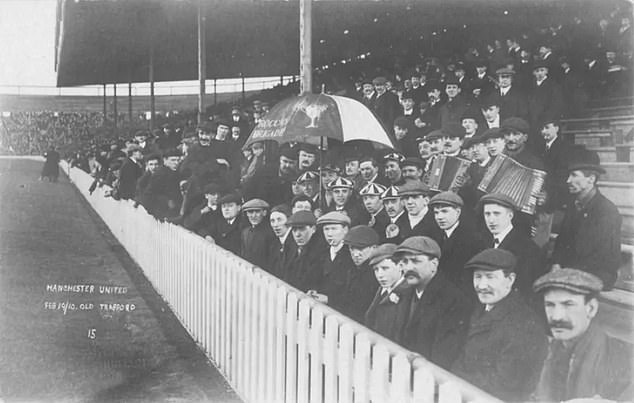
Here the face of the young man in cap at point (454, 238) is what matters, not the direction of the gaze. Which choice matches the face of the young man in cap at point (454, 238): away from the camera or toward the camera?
toward the camera

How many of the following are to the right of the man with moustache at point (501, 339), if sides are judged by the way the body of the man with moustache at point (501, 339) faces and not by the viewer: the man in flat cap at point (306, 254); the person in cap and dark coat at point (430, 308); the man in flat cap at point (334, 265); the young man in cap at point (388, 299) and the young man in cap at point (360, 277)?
5

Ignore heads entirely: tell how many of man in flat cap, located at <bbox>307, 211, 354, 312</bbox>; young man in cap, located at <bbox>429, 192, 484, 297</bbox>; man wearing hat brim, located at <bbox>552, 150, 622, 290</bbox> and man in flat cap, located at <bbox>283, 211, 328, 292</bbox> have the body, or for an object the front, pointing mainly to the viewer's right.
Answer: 0

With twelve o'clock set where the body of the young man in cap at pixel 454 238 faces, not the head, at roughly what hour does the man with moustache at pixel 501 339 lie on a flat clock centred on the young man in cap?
The man with moustache is roughly at 10 o'clock from the young man in cap.

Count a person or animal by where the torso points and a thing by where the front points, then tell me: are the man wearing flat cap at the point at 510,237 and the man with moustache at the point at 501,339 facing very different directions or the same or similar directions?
same or similar directions

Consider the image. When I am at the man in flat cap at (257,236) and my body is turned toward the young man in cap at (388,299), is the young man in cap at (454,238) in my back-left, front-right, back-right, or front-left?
front-left

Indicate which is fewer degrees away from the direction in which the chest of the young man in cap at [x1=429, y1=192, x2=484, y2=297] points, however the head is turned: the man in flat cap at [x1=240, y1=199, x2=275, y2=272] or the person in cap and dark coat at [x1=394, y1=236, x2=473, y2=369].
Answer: the person in cap and dark coat

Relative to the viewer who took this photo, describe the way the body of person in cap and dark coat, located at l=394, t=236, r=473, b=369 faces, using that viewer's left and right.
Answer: facing the viewer and to the left of the viewer

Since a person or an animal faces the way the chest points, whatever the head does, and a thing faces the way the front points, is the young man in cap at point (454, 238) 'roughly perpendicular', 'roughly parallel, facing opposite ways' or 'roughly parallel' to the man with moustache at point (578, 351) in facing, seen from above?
roughly parallel

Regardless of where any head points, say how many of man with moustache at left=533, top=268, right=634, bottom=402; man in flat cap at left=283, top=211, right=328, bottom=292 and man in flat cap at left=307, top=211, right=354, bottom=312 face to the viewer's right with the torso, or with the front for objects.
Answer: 0

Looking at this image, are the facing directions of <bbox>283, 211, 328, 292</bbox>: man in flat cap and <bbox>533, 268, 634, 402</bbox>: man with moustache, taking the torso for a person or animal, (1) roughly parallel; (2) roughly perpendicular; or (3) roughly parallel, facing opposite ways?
roughly parallel

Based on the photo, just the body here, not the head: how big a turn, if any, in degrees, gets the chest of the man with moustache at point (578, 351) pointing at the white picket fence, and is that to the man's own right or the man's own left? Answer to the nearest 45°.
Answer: approximately 90° to the man's own right

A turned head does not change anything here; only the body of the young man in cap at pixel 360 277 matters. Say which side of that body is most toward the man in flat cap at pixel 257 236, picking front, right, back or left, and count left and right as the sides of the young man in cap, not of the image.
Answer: right

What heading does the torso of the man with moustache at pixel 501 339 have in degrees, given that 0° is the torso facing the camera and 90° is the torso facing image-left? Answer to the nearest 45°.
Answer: approximately 45°

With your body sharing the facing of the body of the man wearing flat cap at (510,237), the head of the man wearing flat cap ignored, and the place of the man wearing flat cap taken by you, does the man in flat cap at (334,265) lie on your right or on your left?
on your right

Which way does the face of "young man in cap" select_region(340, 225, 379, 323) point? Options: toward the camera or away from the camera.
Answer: toward the camera

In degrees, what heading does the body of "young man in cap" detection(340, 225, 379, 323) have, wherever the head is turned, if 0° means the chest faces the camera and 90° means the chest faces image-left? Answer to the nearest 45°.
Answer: approximately 45°

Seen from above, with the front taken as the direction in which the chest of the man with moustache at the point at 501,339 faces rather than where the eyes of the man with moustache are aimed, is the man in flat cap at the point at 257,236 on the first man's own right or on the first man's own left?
on the first man's own right
